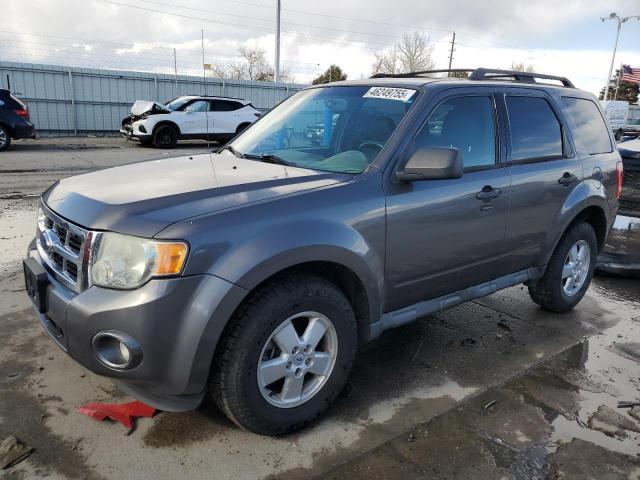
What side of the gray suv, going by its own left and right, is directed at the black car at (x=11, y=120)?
right

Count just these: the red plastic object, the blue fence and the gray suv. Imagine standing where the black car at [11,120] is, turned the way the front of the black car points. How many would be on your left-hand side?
2

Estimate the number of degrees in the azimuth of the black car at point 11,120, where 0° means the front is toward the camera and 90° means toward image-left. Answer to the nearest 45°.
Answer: approximately 90°

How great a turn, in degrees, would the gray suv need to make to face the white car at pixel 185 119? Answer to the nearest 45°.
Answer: approximately 135° to its right

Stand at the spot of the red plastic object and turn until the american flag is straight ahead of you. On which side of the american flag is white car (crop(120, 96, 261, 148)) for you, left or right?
left

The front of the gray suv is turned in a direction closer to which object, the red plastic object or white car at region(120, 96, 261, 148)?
the red plastic object

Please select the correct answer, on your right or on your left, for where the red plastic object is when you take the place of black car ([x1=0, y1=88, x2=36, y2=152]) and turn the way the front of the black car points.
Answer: on your left

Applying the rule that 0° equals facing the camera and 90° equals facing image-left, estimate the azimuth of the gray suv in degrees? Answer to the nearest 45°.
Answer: approximately 45°

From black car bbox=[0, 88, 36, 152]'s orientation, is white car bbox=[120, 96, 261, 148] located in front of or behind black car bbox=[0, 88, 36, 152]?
behind

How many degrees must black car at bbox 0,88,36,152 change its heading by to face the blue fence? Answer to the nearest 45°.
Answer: approximately 90° to its right
